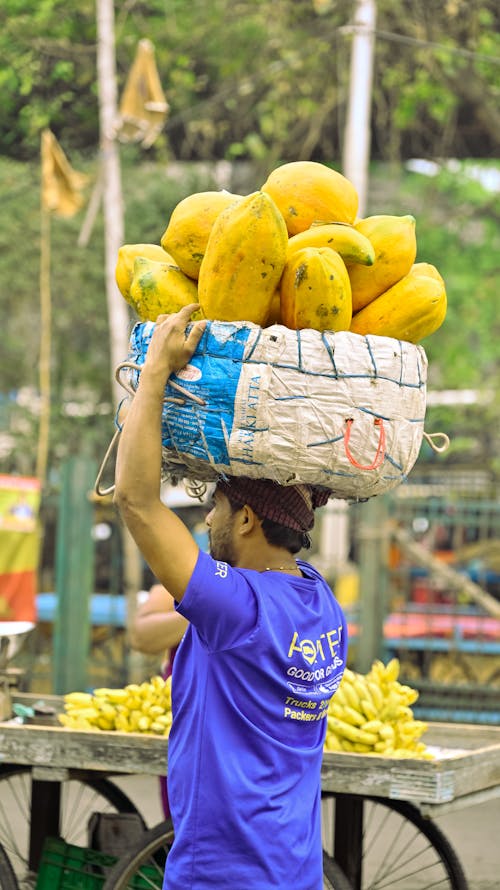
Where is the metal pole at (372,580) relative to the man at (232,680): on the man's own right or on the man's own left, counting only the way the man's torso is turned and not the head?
on the man's own right

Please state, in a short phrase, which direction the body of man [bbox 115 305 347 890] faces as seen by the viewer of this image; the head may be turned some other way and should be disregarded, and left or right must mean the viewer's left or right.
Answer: facing away from the viewer and to the left of the viewer

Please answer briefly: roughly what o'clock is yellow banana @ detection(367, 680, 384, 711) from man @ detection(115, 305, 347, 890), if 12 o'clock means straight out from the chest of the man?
The yellow banana is roughly at 2 o'clock from the man.

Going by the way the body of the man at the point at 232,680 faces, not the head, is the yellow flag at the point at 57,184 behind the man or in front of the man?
in front

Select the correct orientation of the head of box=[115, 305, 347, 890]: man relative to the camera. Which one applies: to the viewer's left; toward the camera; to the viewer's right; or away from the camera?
to the viewer's left
